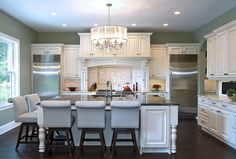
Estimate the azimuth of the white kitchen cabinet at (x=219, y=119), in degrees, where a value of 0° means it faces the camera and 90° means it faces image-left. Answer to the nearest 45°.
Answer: approximately 45°

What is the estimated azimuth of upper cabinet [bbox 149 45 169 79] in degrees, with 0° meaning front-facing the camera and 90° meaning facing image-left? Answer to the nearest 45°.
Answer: approximately 0°

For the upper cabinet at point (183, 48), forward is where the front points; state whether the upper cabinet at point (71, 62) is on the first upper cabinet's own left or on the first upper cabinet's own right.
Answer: on the first upper cabinet's own right

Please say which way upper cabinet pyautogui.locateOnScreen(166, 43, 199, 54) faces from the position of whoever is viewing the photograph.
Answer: facing the viewer

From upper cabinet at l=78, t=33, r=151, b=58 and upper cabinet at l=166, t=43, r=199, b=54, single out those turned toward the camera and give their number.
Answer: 2

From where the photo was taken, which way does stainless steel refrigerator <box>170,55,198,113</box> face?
toward the camera

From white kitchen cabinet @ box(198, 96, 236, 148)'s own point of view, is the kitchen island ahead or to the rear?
ahead

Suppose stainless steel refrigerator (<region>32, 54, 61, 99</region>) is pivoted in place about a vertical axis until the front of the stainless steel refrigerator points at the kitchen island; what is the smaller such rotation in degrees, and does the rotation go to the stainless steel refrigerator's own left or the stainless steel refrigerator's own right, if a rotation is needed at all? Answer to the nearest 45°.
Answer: approximately 45° to the stainless steel refrigerator's own left

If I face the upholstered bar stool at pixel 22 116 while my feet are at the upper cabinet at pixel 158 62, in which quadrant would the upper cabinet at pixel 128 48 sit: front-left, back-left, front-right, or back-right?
front-right

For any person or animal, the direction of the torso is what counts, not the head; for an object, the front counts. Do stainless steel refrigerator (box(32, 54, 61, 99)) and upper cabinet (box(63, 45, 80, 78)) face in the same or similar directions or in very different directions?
same or similar directions

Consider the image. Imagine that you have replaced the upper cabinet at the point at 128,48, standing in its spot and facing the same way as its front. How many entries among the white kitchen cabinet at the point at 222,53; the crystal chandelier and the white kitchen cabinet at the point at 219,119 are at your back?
0
